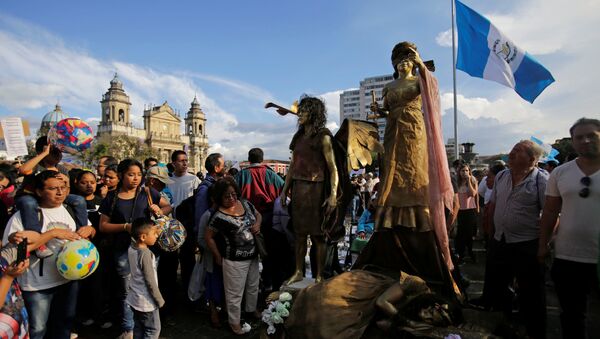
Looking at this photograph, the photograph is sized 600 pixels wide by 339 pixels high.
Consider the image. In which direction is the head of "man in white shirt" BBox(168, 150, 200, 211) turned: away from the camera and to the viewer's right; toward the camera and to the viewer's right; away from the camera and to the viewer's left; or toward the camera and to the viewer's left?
toward the camera and to the viewer's right

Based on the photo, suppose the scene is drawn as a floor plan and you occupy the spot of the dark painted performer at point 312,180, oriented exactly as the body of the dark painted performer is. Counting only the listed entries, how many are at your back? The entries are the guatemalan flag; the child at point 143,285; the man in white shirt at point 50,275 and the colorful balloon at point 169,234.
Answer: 1

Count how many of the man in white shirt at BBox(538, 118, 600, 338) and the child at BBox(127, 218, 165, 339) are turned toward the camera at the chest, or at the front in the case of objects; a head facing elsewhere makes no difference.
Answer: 1

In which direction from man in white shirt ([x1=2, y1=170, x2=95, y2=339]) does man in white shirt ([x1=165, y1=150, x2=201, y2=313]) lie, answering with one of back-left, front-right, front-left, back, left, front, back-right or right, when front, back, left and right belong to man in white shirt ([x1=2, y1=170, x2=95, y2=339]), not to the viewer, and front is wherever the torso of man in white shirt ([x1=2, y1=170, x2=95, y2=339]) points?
left

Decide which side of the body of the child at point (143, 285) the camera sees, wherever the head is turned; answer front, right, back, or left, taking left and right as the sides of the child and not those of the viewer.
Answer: right

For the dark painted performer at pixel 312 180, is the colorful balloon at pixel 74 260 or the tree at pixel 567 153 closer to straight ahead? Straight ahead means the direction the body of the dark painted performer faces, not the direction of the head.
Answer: the colorful balloon

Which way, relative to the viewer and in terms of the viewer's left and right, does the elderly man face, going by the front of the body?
facing the viewer and to the left of the viewer

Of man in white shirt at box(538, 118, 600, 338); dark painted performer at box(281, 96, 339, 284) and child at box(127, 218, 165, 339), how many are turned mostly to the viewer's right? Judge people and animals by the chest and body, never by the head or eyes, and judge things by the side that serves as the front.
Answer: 1

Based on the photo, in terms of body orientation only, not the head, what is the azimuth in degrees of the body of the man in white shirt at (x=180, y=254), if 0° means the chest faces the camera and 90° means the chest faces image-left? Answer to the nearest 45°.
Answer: approximately 315°

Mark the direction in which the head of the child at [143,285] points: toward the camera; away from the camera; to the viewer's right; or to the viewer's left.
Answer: to the viewer's right

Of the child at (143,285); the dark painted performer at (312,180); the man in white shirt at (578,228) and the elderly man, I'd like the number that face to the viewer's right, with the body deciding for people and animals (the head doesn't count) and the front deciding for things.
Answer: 1
